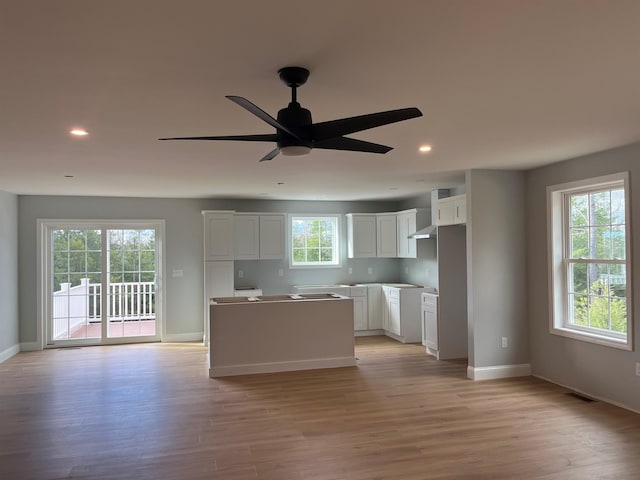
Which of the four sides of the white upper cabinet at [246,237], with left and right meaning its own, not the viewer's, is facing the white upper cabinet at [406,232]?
left

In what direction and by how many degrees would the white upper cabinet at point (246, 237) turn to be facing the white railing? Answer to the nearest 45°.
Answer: approximately 90° to its right

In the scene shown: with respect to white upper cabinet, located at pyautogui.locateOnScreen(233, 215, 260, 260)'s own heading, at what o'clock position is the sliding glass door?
The sliding glass door is roughly at 3 o'clock from the white upper cabinet.

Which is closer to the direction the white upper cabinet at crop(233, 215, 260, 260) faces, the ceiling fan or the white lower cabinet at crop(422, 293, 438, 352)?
the ceiling fan

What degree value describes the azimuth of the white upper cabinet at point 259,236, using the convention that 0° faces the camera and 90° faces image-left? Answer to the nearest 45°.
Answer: approximately 0°

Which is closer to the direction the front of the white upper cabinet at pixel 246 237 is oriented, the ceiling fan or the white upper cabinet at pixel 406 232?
the ceiling fan

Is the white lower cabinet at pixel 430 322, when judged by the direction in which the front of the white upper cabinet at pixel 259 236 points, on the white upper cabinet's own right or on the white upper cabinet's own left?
on the white upper cabinet's own left

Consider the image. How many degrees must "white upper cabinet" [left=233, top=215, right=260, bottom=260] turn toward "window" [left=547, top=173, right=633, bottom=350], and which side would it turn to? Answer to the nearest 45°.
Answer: approximately 45° to its left
